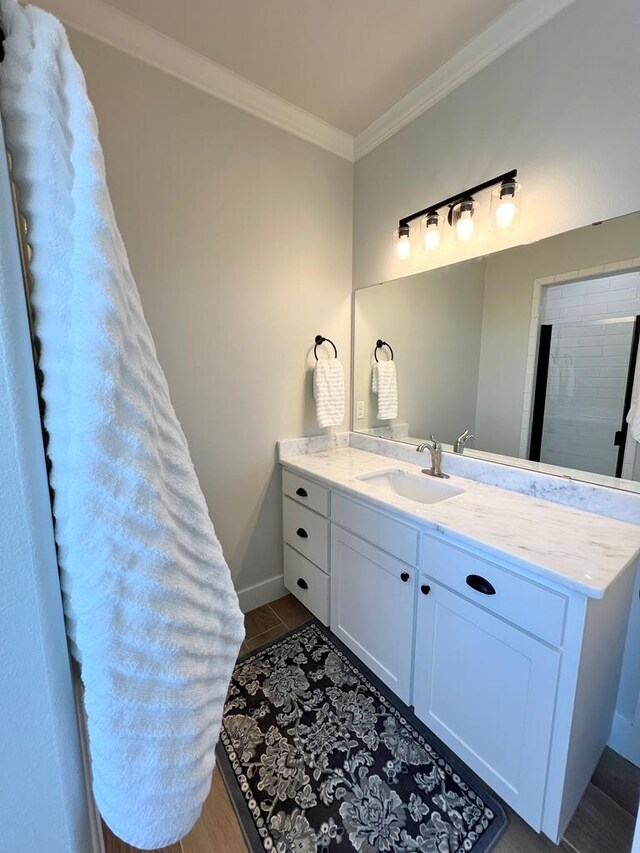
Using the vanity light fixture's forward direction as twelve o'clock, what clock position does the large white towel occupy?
The large white towel is roughly at 11 o'clock from the vanity light fixture.

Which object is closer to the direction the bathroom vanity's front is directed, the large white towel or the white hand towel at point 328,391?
the large white towel

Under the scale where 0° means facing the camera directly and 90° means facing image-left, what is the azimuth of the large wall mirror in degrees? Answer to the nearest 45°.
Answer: approximately 45°

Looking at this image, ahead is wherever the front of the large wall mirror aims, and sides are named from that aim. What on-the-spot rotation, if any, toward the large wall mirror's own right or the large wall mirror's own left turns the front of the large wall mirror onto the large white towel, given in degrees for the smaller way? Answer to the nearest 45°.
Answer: approximately 45° to the large wall mirror's own left

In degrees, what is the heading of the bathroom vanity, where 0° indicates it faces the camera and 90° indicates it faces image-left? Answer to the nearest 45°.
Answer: approximately 45°

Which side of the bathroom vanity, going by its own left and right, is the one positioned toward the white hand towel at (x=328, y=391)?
right

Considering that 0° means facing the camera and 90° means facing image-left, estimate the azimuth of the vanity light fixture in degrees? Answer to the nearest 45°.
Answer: approximately 45°
